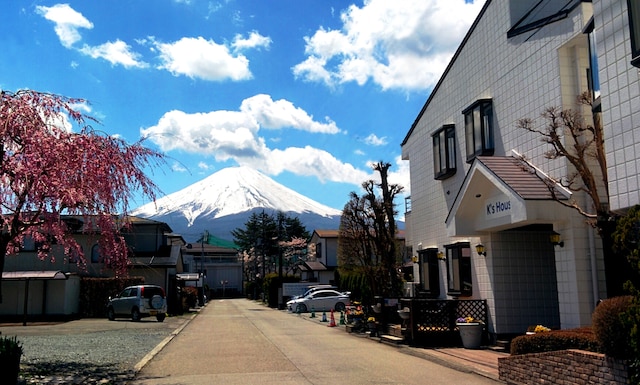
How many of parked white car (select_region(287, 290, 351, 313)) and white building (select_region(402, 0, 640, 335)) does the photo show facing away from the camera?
0

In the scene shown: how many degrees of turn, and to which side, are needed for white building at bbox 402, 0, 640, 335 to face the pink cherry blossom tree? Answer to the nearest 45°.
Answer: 0° — it already faces it

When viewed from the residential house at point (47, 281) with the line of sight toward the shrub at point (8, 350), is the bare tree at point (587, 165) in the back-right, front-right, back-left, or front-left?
front-left

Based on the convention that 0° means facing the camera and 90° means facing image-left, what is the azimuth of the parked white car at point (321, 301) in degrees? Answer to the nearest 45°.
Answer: approximately 90°

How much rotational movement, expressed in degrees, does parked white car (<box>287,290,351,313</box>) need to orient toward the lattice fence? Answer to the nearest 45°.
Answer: approximately 90° to its left

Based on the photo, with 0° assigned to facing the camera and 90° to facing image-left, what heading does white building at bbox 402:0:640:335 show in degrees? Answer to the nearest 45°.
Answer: approximately 45°

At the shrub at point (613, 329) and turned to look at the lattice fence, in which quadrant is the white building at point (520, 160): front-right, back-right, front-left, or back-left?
front-right

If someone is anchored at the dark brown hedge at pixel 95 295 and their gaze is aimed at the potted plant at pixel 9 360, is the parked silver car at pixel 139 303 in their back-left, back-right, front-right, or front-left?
front-left

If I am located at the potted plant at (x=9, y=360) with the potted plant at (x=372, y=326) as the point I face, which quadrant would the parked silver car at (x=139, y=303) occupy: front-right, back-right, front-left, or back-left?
front-left

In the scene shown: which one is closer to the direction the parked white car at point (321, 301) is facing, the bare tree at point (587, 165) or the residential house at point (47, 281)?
the residential house

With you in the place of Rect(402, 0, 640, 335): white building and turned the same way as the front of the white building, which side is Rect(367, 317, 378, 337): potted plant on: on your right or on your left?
on your right

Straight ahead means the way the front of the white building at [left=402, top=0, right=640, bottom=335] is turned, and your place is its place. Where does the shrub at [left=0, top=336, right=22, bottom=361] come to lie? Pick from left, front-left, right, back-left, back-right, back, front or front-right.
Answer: front

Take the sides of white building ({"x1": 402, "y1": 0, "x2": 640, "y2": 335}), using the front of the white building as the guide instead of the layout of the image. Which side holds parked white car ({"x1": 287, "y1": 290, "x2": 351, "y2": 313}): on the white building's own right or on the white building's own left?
on the white building's own right

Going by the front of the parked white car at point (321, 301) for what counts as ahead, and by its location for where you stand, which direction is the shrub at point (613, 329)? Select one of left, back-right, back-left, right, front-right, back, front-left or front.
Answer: left

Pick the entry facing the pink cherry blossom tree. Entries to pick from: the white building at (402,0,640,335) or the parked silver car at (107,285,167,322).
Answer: the white building
